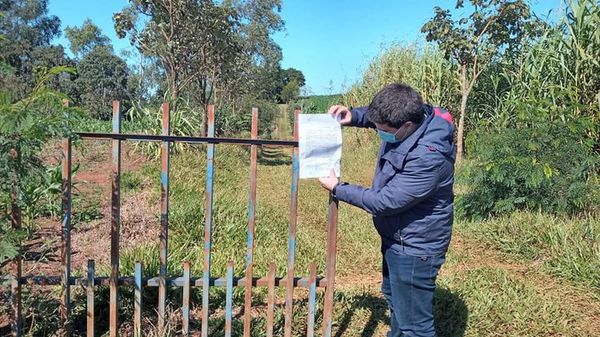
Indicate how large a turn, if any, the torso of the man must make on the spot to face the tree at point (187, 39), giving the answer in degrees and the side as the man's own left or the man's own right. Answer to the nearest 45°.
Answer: approximately 45° to the man's own right

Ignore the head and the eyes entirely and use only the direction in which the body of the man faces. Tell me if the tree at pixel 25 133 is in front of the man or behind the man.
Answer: in front

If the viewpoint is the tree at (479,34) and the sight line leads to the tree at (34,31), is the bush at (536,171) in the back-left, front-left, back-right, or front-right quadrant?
back-left

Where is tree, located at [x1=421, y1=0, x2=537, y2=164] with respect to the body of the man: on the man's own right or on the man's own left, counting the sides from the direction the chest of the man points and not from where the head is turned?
on the man's own right

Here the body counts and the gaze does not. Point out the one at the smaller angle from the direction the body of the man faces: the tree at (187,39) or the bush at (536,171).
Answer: the tree

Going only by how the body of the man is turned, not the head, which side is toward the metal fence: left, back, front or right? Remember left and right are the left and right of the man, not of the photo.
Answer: front

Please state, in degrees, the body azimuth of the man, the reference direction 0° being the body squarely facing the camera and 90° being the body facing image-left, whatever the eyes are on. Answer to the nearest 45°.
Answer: approximately 90°

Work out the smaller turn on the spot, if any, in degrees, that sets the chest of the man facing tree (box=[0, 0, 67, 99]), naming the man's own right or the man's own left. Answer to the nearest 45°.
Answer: approximately 45° to the man's own right

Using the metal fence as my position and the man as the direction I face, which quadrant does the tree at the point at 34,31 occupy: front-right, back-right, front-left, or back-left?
back-left
